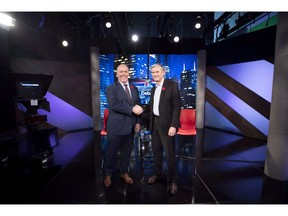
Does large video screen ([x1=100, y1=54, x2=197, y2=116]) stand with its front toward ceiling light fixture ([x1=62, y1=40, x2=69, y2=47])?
no

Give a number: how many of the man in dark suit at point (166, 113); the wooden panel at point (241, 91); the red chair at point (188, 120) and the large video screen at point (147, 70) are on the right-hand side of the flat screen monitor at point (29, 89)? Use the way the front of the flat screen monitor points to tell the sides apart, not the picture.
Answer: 0

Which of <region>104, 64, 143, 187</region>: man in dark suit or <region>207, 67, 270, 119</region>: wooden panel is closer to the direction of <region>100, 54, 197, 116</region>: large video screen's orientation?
the man in dark suit

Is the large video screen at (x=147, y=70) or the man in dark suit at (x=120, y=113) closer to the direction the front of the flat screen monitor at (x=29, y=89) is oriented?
the man in dark suit

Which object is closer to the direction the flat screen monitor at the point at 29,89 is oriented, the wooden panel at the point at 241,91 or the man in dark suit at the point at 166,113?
the man in dark suit

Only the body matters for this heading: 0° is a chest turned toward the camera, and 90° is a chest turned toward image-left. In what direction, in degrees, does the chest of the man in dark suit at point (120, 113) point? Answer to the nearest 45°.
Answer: approximately 315°

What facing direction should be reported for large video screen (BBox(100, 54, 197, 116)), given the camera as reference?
facing the viewer

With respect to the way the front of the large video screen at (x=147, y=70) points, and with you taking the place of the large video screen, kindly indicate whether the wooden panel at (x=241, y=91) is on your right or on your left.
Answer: on your left

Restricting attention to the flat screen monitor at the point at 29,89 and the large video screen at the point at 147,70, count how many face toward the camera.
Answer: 2

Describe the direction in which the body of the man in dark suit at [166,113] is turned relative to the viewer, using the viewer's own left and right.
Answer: facing the viewer and to the left of the viewer

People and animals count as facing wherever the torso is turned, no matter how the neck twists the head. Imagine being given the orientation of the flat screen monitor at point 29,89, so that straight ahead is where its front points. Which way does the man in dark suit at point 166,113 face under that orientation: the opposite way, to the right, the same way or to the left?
to the right

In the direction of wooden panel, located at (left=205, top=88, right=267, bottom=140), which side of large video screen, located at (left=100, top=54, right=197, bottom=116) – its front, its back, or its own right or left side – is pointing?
left
